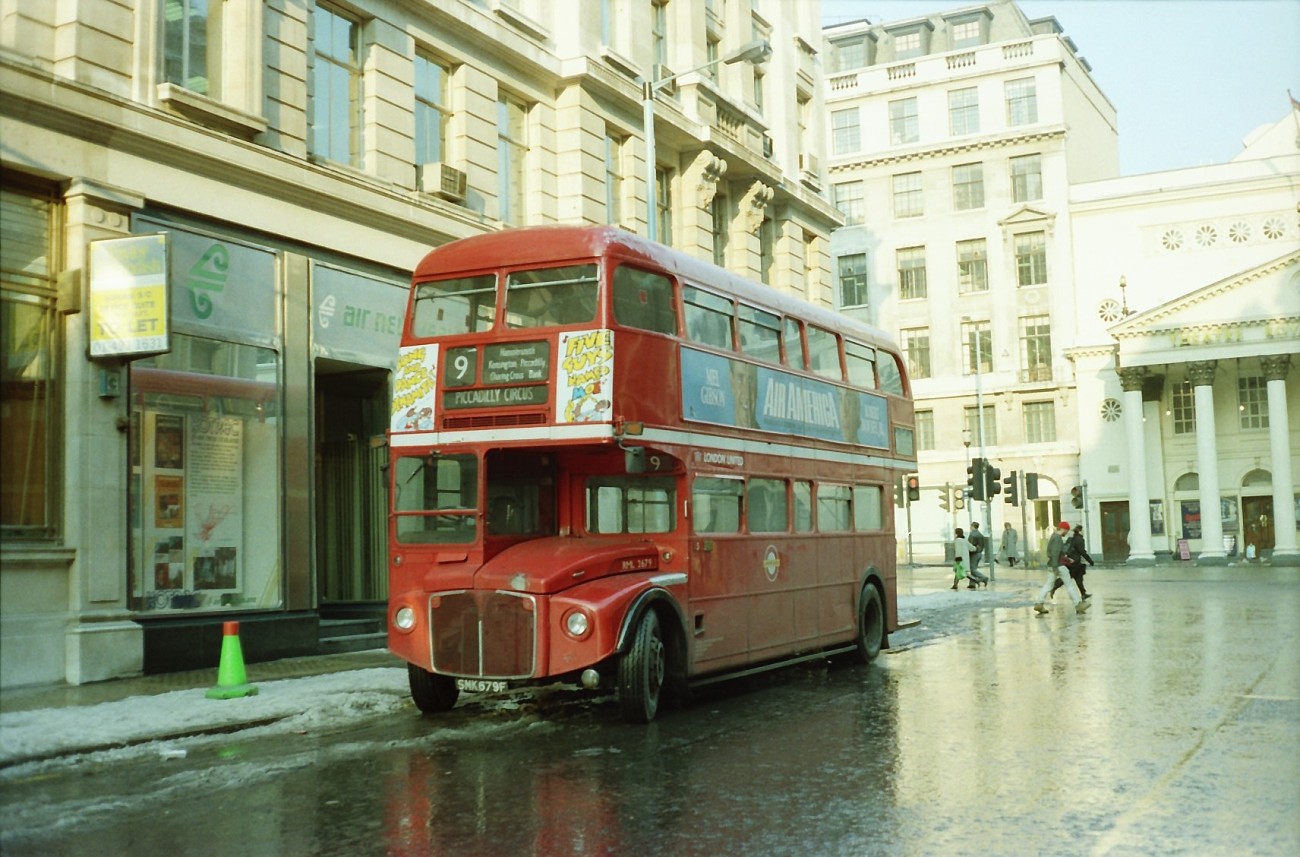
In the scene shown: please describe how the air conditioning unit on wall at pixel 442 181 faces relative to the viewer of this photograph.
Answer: facing the viewer and to the right of the viewer

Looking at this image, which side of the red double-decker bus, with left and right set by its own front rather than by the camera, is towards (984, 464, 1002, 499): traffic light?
back

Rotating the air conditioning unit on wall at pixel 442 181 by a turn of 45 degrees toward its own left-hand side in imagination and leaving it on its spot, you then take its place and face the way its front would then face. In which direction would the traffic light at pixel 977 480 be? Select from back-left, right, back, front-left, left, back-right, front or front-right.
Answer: front-left

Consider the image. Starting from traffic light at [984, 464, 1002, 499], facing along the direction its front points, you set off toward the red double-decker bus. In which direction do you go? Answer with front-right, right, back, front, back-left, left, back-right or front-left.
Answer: right

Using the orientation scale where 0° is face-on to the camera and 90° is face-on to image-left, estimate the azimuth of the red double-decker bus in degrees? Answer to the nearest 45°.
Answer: approximately 45°

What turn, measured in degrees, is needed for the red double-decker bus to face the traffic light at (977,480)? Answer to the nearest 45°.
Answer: approximately 135° to its right
